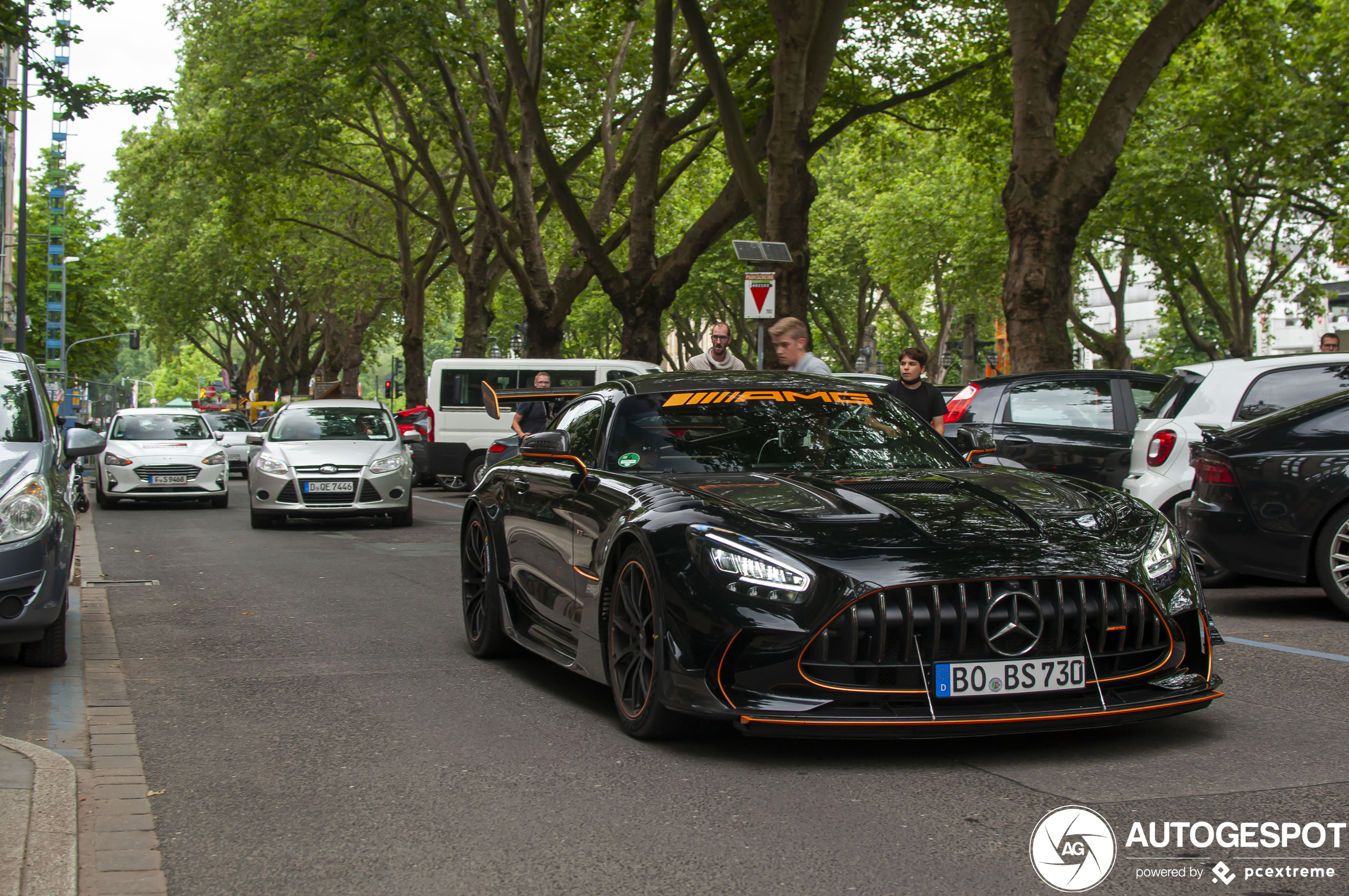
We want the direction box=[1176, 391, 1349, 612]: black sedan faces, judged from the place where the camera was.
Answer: facing away from the viewer and to the right of the viewer

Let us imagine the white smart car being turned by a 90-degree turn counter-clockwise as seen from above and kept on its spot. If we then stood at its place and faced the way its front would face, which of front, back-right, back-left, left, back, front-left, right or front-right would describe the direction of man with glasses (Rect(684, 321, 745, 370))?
front-left

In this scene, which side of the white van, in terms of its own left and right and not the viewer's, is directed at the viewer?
right
